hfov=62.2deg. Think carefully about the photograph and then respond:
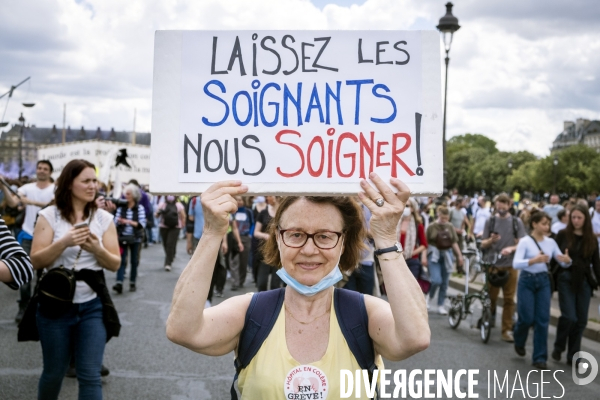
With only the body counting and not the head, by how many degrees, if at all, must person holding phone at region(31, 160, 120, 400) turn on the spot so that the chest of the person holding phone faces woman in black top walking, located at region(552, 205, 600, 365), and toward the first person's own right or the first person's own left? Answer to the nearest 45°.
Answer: approximately 45° to the first person's own left

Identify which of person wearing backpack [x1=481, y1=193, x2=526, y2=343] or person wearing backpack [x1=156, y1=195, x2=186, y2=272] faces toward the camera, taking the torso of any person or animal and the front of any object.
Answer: person wearing backpack [x1=481, y1=193, x2=526, y2=343]

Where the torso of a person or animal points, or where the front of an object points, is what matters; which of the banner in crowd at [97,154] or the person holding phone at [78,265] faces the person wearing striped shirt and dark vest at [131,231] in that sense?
the banner in crowd

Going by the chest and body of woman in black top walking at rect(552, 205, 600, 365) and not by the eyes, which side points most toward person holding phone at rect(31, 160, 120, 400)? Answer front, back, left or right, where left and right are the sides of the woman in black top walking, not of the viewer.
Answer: front

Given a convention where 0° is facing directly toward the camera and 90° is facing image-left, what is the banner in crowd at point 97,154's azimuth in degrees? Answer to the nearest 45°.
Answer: approximately 0°

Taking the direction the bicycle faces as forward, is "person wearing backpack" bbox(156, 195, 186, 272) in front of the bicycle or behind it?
behind

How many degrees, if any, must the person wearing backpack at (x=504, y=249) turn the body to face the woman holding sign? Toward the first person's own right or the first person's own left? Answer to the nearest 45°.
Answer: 0° — they already face them

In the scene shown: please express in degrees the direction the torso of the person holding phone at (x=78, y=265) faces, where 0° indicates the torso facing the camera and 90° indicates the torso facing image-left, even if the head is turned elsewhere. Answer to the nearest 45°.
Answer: approximately 315°

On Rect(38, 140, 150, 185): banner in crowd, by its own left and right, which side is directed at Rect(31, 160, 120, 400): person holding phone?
front

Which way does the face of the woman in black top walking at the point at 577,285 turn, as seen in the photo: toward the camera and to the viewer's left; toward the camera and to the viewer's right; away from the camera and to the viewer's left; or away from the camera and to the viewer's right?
toward the camera and to the viewer's left

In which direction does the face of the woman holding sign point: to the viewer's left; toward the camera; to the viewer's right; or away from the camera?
toward the camera

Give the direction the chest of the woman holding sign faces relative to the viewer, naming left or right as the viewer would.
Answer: facing the viewer

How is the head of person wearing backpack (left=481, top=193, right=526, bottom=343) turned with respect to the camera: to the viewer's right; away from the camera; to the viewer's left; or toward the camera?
toward the camera
